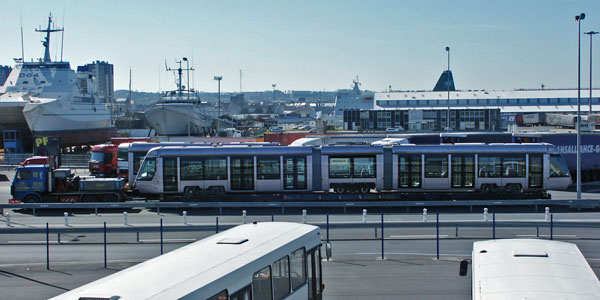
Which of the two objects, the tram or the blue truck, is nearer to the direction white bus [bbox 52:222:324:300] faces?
the tram

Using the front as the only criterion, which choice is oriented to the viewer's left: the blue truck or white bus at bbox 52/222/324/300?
the blue truck

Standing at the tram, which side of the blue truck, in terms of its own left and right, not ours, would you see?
back

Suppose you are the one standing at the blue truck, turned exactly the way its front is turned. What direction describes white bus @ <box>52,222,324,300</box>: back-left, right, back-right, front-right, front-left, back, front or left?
left

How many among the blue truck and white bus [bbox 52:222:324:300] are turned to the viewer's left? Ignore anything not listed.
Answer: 1

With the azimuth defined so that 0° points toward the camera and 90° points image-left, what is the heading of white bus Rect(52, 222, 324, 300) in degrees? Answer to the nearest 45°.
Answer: approximately 225°

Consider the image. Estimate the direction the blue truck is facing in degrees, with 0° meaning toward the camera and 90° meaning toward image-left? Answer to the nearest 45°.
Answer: approximately 90°
